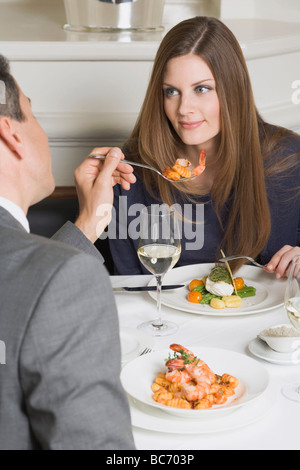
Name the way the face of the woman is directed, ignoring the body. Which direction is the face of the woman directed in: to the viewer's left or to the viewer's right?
to the viewer's left

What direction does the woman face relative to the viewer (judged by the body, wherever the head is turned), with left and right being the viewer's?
facing the viewer and to the left of the viewer

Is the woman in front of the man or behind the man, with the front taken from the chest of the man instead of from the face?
in front

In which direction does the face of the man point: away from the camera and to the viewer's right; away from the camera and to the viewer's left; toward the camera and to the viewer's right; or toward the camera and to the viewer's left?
away from the camera and to the viewer's right

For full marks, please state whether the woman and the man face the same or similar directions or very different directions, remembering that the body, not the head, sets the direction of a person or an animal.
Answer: very different directions

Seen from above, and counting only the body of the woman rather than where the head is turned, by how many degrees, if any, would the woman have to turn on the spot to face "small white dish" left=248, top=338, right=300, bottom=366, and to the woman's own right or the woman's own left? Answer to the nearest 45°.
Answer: approximately 45° to the woman's own left

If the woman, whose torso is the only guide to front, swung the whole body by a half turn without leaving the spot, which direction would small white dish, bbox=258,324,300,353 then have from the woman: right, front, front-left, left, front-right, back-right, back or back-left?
back-right

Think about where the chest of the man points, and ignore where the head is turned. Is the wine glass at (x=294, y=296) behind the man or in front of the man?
in front

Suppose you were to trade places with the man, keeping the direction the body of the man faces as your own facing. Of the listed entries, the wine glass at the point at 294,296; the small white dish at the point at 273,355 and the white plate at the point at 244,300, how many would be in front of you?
3

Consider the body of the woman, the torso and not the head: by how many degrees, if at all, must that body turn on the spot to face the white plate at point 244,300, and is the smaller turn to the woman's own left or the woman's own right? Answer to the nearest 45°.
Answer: approximately 45° to the woman's own left

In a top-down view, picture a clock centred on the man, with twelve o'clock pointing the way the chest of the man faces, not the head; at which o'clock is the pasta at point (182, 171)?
The pasta is roughly at 11 o'clock from the man.

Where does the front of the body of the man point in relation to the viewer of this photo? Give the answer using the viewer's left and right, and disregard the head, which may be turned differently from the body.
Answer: facing away from the viewer and to the right of the viewer
